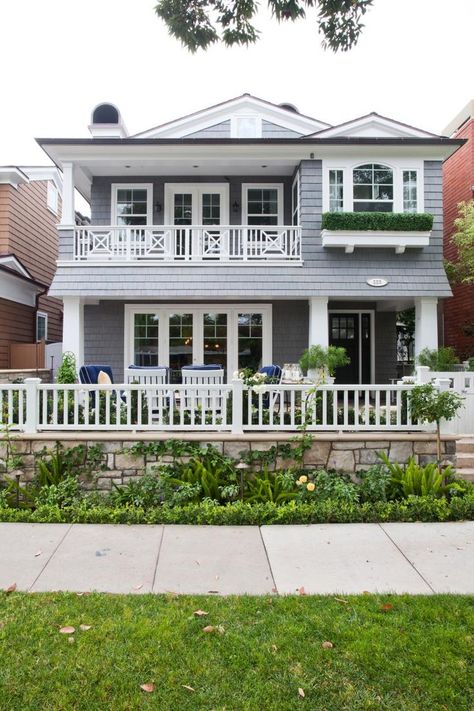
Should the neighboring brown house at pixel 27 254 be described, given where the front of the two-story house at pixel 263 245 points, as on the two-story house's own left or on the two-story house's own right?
on the two-story house's own right

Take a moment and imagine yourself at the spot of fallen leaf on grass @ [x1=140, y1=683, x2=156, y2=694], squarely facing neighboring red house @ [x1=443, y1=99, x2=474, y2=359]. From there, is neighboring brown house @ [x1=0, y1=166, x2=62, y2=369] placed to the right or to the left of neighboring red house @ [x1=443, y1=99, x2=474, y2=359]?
left

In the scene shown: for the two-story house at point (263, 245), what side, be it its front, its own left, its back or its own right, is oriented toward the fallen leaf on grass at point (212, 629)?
front

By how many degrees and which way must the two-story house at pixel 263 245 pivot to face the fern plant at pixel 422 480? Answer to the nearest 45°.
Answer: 0° — it already faces it

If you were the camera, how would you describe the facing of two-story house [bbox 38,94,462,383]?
facing the viewer

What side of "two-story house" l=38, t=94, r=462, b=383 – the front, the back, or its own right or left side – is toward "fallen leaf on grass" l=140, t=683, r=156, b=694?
front

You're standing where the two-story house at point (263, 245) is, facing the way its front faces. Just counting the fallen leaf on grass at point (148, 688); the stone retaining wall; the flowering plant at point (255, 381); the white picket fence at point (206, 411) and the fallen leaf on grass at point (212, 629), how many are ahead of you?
5

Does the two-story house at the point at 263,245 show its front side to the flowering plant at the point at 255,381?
yes

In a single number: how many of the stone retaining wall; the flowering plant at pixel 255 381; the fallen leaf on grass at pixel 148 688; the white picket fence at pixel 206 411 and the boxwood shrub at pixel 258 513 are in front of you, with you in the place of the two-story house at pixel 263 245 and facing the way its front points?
5

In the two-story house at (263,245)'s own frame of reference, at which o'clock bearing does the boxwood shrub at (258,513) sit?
The boxwood shrub is roughly at 12 o'clock from the two-story house.

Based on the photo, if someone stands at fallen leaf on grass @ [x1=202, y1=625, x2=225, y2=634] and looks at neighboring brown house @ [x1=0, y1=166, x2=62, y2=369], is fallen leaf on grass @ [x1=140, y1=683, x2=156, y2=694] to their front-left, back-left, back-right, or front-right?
back-left
